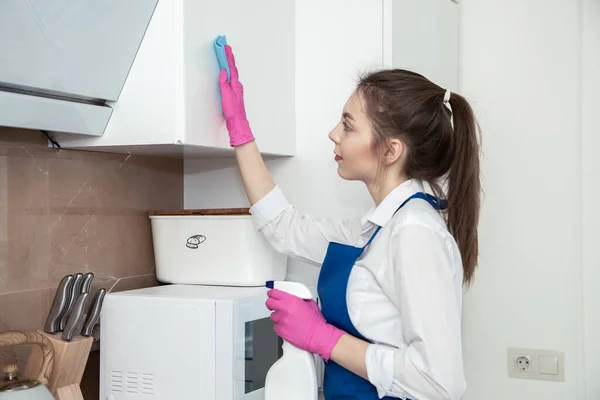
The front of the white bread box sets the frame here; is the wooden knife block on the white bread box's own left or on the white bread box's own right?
on the white bread box's own right

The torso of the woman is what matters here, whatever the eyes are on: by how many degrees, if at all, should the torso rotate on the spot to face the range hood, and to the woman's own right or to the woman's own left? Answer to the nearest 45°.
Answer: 0° — they already face it

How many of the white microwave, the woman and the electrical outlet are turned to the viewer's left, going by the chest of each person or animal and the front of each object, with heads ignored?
1

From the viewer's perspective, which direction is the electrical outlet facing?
toward the camera

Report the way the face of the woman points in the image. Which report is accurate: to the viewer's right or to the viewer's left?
to the viewer's left

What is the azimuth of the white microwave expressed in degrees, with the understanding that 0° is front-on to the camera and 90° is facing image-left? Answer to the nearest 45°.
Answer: approximately 315°

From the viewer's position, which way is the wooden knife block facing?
facing the viewer and to the right of the viewer

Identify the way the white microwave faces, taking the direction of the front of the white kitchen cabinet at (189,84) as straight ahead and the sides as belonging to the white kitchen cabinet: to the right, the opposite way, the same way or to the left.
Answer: the same way

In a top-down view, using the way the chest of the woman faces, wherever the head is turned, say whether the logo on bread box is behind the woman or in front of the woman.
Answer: in front

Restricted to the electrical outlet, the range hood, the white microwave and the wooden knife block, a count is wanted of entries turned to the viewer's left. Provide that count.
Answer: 0

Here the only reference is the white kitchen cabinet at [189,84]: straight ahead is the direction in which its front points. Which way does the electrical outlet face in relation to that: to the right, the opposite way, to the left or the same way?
to the right

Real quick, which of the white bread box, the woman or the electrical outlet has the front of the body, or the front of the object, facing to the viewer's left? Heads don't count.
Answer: the woman

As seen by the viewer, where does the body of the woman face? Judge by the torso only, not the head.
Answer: to the viewer's left

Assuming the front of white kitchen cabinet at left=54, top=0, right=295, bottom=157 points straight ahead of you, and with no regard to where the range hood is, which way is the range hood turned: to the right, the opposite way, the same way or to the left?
the same way

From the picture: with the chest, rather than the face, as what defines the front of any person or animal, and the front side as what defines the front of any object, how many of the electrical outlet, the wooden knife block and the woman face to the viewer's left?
1

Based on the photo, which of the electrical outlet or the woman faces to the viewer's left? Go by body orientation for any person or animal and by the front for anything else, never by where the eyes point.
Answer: the woman
